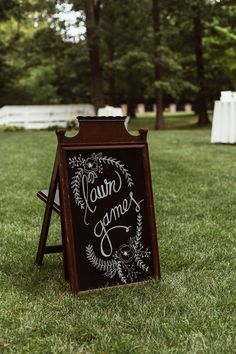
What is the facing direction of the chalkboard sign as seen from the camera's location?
facing the viewer and to the right of the viewer

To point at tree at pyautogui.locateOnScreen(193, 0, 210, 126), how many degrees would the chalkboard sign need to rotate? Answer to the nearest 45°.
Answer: approximately 135° to its left
